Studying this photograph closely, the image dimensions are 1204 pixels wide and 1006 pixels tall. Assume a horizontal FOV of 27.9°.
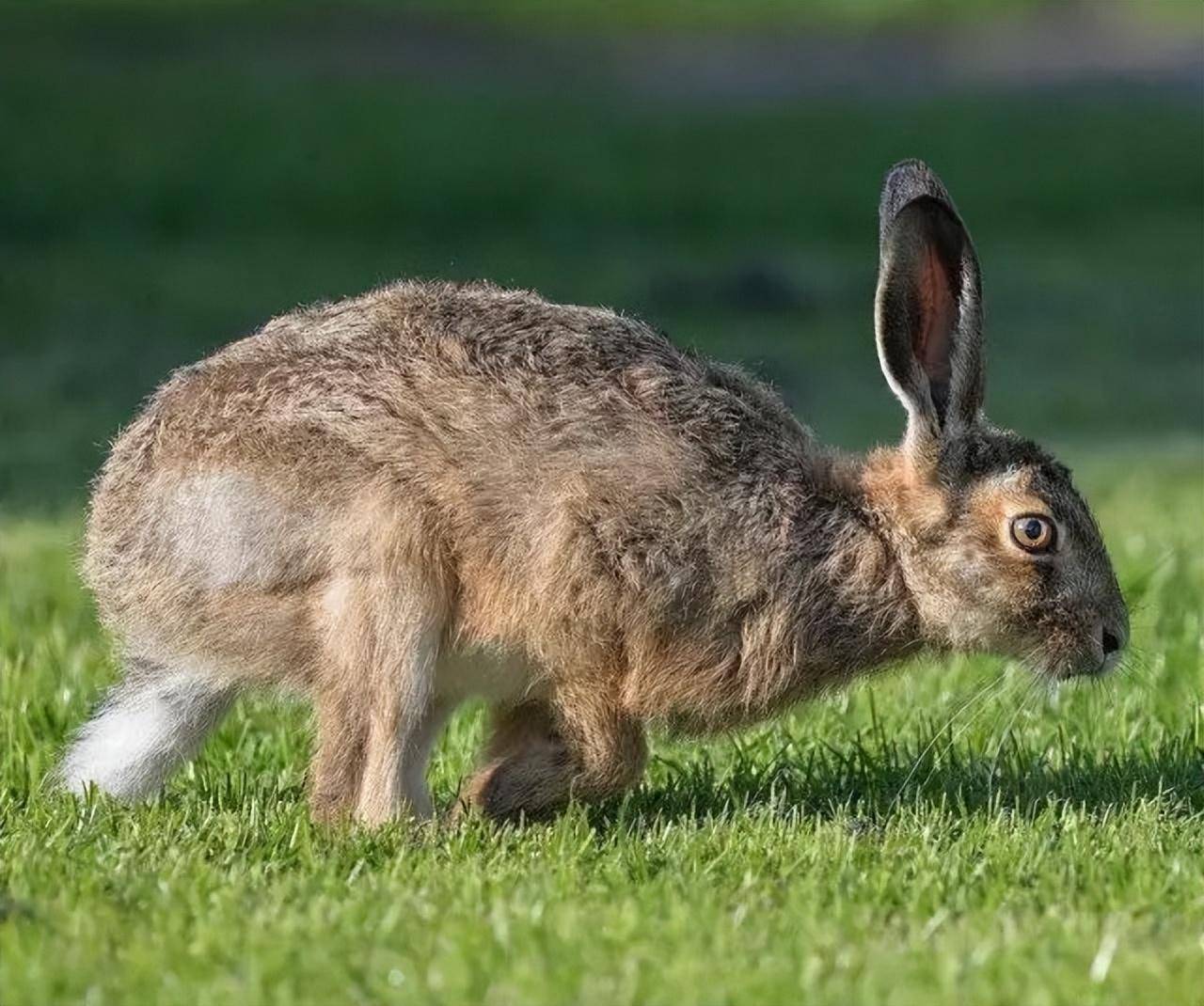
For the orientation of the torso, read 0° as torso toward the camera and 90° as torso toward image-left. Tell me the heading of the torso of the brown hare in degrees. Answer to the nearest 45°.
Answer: approximately 270°
